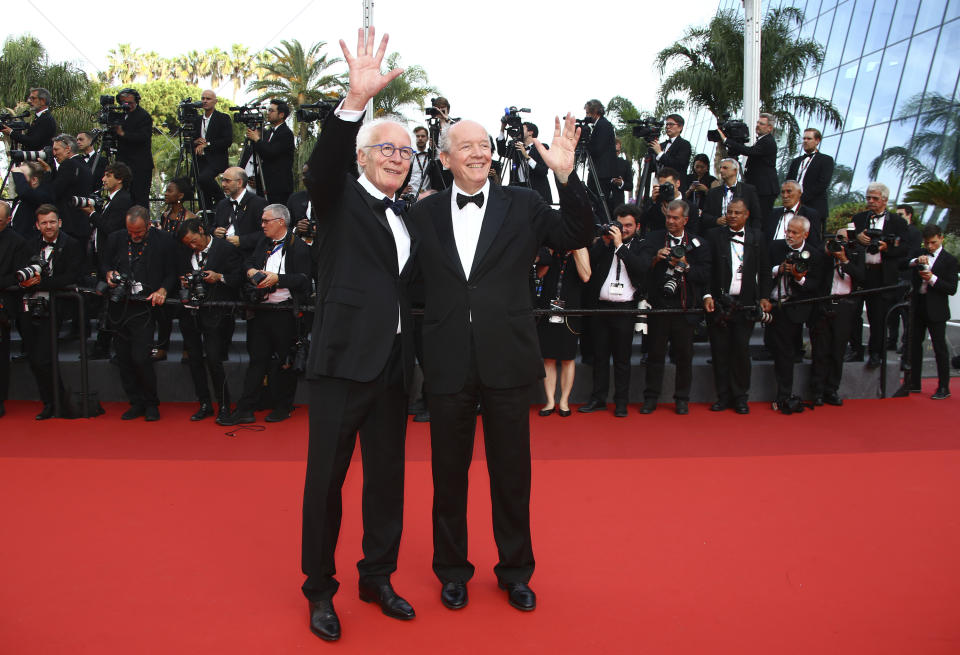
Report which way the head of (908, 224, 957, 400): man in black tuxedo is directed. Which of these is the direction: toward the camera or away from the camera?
toward the camera

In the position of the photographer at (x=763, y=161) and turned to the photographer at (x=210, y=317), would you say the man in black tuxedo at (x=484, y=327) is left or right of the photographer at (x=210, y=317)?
left

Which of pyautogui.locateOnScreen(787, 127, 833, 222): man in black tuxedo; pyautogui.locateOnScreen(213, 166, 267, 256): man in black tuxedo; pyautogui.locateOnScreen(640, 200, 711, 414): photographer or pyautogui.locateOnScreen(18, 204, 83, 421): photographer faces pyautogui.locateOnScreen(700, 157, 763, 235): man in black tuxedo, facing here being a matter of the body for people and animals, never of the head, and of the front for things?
pyautogui.locateOnScreen(787, 127, 833, 222): man in black tuxedo

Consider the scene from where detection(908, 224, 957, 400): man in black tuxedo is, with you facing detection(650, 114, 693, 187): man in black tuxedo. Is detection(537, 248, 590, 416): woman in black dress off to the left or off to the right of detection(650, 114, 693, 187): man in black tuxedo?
left

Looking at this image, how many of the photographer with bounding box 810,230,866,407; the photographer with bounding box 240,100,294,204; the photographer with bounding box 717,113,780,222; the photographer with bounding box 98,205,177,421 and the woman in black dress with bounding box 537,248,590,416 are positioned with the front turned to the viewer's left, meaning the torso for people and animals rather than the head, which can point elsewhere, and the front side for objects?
2

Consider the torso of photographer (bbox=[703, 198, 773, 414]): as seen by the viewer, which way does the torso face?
toward the camera

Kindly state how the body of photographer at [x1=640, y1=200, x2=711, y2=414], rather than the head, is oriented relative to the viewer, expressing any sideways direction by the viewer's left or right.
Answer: facing the viewer

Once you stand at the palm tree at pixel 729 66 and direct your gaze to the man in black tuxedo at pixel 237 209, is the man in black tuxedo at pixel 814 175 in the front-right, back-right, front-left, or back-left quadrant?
front-left

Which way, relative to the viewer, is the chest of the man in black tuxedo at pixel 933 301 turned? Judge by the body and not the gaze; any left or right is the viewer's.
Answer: facing the viewer and to the left of the viewer

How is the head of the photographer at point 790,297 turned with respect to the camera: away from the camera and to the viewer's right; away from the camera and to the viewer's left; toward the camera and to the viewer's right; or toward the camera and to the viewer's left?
toward the camera and to the viewer's left

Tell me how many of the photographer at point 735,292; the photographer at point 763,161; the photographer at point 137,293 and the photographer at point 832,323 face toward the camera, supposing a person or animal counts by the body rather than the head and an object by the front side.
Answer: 3

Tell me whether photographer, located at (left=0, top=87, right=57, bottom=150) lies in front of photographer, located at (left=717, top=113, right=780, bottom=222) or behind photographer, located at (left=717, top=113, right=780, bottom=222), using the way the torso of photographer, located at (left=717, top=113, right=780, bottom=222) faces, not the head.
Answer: in front

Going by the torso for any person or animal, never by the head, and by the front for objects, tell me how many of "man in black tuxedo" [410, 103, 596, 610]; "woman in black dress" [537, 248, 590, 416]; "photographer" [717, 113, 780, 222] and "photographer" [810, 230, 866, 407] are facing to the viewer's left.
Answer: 1
